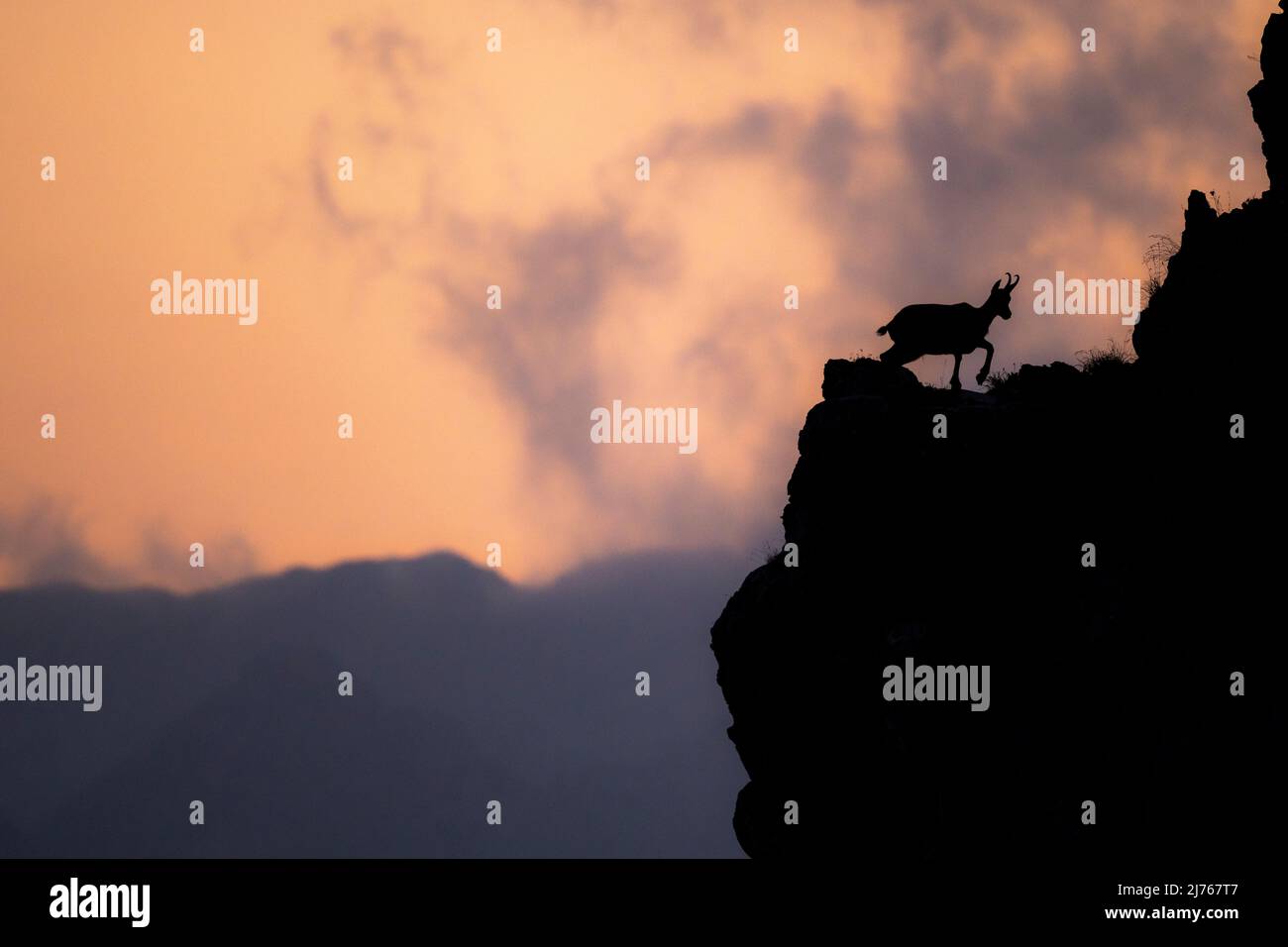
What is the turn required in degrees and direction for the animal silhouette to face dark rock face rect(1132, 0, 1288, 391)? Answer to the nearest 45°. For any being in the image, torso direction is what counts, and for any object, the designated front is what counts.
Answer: approximately 45° to its right

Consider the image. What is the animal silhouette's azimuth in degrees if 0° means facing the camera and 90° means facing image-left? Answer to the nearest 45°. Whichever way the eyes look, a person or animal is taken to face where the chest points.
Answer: approximately 270°
